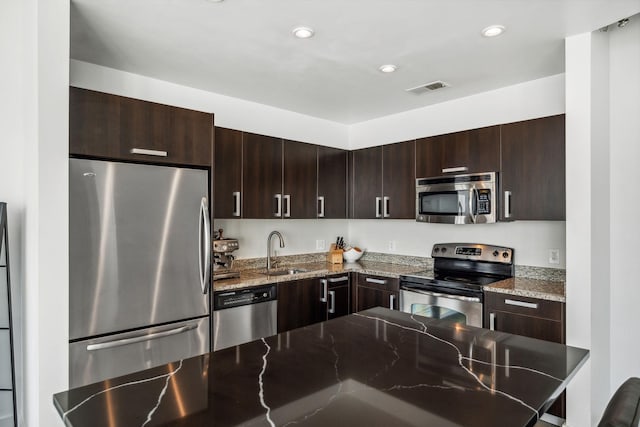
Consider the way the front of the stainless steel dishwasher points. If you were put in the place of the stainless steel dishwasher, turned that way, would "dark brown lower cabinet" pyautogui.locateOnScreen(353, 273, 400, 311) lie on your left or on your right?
on your left

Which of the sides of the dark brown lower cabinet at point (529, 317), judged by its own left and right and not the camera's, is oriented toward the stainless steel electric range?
right

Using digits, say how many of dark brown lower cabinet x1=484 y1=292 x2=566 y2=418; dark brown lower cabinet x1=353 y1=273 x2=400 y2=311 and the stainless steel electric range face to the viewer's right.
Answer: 0

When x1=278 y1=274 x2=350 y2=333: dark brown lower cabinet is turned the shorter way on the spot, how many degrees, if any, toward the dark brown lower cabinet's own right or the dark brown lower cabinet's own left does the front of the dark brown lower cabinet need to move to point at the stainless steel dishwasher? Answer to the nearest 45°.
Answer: approximately 90° to the dark brown lower cabinet's own right

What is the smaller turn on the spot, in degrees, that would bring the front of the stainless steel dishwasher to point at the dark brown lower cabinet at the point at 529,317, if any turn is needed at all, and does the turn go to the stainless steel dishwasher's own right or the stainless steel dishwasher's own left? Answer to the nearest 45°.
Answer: approximately 45° to the stainless steel dishwasher's own left

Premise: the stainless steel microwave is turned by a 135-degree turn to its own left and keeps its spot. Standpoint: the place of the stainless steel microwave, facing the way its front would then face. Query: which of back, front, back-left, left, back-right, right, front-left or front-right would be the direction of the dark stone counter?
right

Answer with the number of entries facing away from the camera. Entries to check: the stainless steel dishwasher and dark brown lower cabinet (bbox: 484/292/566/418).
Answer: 0

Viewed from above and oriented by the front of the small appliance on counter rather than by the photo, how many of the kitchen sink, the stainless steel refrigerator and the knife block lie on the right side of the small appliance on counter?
1

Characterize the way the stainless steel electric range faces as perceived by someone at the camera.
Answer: facing the viewer and to the left of the viewer

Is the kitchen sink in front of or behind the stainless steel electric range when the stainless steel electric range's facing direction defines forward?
in front

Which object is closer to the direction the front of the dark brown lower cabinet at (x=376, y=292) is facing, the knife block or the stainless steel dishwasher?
the stainless steel dishwasher

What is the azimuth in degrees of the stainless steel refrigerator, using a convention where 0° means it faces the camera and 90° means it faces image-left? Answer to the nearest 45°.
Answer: approximately 315°
